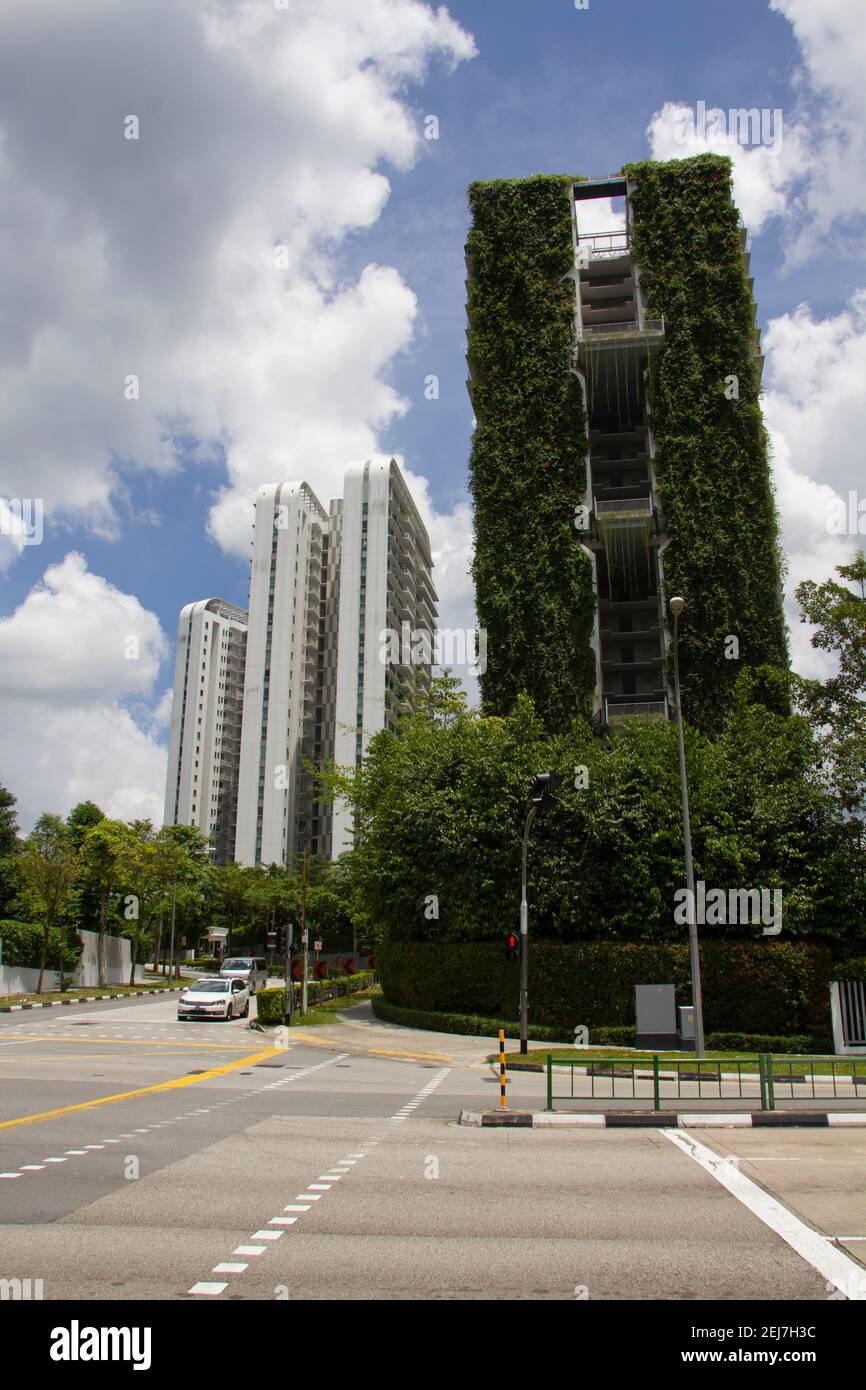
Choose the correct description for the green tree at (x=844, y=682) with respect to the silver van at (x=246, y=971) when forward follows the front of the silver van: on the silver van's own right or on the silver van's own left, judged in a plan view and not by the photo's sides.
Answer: on the silver van's own left

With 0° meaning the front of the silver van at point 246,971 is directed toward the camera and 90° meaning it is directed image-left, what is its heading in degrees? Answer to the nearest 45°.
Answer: approximately 45°

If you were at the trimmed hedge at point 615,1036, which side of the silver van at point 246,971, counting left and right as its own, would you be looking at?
left

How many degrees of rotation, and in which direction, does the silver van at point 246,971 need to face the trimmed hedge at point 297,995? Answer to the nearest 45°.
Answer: approximately 45° to its left

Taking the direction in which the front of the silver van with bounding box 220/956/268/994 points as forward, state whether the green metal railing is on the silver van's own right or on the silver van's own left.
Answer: on the silver van's own left

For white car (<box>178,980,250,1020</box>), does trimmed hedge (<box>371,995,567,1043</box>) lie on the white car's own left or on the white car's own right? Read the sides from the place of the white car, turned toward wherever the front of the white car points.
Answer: on the white car's own left

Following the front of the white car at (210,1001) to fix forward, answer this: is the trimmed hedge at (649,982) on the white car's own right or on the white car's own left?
on the white car's own left
